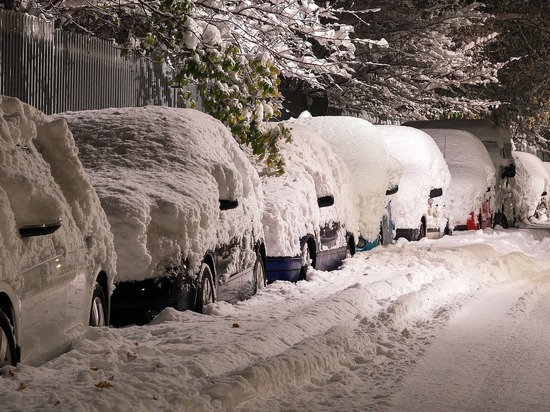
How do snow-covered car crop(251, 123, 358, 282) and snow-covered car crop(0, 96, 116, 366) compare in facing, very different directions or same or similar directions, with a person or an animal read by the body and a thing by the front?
same or similar directions

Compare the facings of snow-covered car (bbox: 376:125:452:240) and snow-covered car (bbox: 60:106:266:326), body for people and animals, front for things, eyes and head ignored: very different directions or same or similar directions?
same or similar directions
